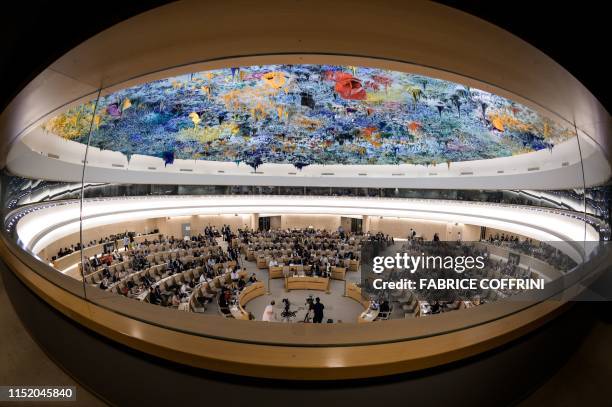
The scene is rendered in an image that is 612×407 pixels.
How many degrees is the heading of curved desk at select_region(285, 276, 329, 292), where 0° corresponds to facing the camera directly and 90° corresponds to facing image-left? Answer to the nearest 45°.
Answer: approximately 0°

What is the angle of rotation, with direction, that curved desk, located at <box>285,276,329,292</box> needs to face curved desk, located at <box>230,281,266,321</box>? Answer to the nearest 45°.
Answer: approximately 45° to its right

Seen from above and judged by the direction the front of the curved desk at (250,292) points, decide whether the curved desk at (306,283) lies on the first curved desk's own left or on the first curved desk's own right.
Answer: on the first curved desk's own left

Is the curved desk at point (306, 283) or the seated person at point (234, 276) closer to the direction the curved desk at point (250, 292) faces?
the curved desk

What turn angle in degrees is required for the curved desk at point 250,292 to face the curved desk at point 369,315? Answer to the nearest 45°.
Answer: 0° — it already faces it
